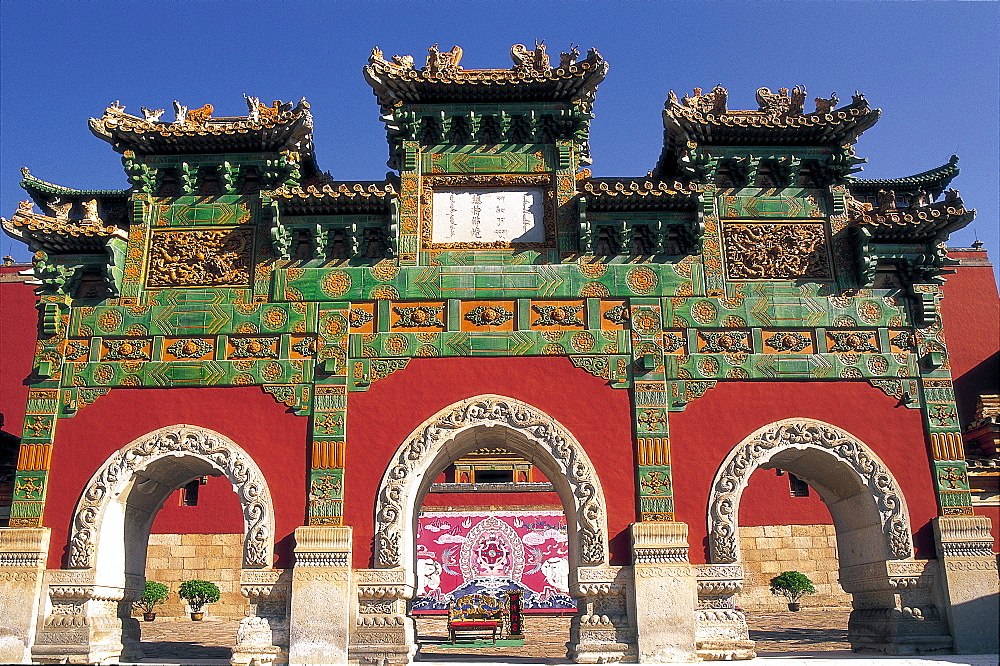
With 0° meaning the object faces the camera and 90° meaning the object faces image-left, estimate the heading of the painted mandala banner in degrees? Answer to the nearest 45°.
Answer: approximately 0°

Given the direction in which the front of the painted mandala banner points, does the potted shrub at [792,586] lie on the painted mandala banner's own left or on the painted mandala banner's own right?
on the painted mandala banner's own left

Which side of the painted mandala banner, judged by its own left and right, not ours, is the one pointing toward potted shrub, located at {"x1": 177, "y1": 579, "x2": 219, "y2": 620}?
right

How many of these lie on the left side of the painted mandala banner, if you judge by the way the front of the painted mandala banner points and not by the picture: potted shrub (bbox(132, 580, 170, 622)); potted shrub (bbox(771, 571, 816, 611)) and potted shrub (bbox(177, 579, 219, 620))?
1

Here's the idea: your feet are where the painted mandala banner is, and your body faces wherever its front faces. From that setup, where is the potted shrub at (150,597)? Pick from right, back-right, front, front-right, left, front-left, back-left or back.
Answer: right
